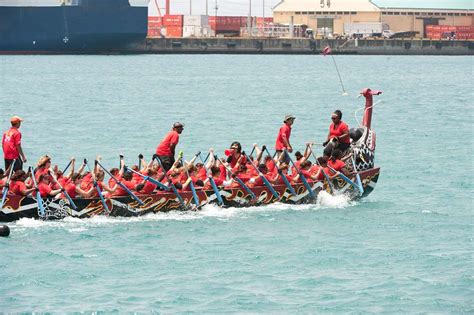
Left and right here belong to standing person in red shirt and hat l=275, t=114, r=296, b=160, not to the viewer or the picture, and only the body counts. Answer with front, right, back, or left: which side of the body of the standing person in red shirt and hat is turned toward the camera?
right

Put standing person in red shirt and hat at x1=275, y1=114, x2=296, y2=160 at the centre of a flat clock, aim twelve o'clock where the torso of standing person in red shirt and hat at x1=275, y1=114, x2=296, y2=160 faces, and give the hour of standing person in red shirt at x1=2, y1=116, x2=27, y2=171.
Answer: standing person in red shirt at x1=2, y1=116, x2=27, y2=171 is roughly at 5 o'clock from standing person in red shirt and hat at x1=275, y1=114, x2=296, y2=160.

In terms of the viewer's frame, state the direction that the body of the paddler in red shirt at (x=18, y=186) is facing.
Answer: to the viewer's right

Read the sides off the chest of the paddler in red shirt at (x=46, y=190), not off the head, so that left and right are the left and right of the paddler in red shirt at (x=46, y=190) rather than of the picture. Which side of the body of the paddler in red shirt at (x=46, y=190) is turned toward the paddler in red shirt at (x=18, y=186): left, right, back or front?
back

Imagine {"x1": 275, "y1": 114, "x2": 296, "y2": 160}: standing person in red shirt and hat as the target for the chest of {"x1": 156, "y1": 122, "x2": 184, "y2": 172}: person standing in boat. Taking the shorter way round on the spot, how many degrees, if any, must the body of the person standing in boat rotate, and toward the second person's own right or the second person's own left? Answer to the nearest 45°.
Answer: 0° — they already face them

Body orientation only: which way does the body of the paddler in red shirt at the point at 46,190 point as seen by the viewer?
to the viewer's right

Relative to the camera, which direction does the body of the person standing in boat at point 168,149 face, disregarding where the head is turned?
to the viewer's right

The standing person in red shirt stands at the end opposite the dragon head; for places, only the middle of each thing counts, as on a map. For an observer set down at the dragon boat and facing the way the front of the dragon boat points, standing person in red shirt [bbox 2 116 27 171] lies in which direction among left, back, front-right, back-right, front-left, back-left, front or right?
back

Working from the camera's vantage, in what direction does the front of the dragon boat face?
facing to the right of the viewer
